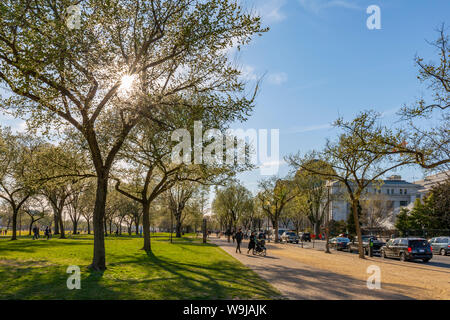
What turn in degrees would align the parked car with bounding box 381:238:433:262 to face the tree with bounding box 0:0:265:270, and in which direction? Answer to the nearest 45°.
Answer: approximately 90° to its left

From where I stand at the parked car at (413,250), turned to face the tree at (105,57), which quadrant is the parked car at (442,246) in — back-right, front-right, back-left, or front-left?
back-right

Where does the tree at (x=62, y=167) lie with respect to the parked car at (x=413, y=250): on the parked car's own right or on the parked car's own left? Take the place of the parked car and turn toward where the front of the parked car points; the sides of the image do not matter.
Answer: on the parked car's own left

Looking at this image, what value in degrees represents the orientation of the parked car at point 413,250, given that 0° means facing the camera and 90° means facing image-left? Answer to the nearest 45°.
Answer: approximately 135°

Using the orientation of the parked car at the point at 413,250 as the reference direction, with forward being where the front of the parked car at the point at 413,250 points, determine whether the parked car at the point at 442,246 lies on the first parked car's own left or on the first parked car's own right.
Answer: on the first parked car's own right

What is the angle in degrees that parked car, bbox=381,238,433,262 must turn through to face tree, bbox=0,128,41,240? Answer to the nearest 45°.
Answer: approximately 45° to its left
